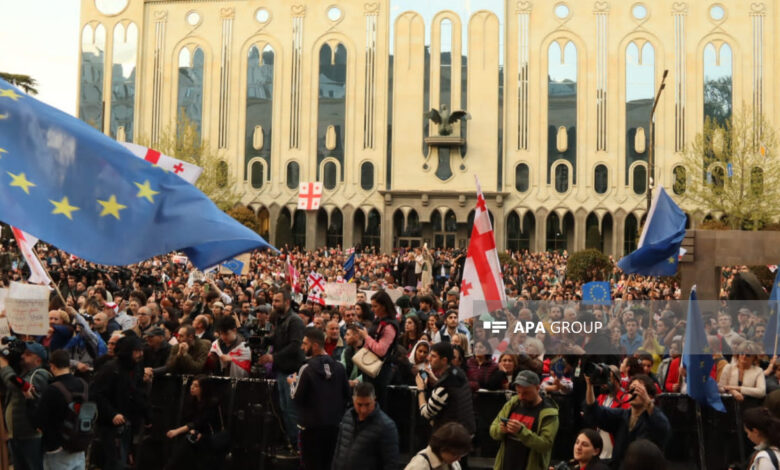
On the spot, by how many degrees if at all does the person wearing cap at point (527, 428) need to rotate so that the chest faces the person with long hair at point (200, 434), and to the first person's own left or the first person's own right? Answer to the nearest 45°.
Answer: approximately 45° to the first person's own right

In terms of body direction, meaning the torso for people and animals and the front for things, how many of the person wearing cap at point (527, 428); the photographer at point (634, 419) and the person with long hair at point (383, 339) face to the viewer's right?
0

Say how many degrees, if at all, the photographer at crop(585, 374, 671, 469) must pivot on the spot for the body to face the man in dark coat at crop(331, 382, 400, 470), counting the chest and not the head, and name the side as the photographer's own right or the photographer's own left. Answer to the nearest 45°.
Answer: approximately 45° to the photographer's own right

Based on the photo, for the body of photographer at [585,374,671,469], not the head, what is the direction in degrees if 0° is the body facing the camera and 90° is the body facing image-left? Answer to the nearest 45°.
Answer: approximately 45°

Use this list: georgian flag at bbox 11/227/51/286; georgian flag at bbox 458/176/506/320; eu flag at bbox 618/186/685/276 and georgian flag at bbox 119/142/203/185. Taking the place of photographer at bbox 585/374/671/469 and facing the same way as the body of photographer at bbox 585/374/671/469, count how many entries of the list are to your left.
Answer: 0

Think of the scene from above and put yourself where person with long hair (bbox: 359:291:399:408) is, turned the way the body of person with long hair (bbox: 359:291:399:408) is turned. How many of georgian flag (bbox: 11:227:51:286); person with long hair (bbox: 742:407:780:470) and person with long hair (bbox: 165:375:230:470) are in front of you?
2

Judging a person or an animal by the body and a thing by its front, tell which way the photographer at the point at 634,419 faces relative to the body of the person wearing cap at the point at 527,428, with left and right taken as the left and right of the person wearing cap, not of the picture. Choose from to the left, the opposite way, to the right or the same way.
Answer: the same way

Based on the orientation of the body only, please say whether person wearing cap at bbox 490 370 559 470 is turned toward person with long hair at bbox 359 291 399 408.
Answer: no

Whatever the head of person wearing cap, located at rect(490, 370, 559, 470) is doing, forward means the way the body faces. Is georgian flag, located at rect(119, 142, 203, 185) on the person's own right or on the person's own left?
on the person's own right

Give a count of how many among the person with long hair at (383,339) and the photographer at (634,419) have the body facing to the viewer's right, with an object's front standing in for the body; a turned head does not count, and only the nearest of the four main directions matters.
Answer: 0

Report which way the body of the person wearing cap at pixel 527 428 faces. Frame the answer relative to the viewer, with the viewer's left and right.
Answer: facing the viewer and to the left of the viewer

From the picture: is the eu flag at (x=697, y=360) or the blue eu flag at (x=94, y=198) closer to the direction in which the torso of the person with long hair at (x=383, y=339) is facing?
the blue eu flag

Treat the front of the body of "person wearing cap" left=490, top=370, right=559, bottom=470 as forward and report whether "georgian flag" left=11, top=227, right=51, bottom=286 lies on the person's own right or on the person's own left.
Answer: on the person's own right
